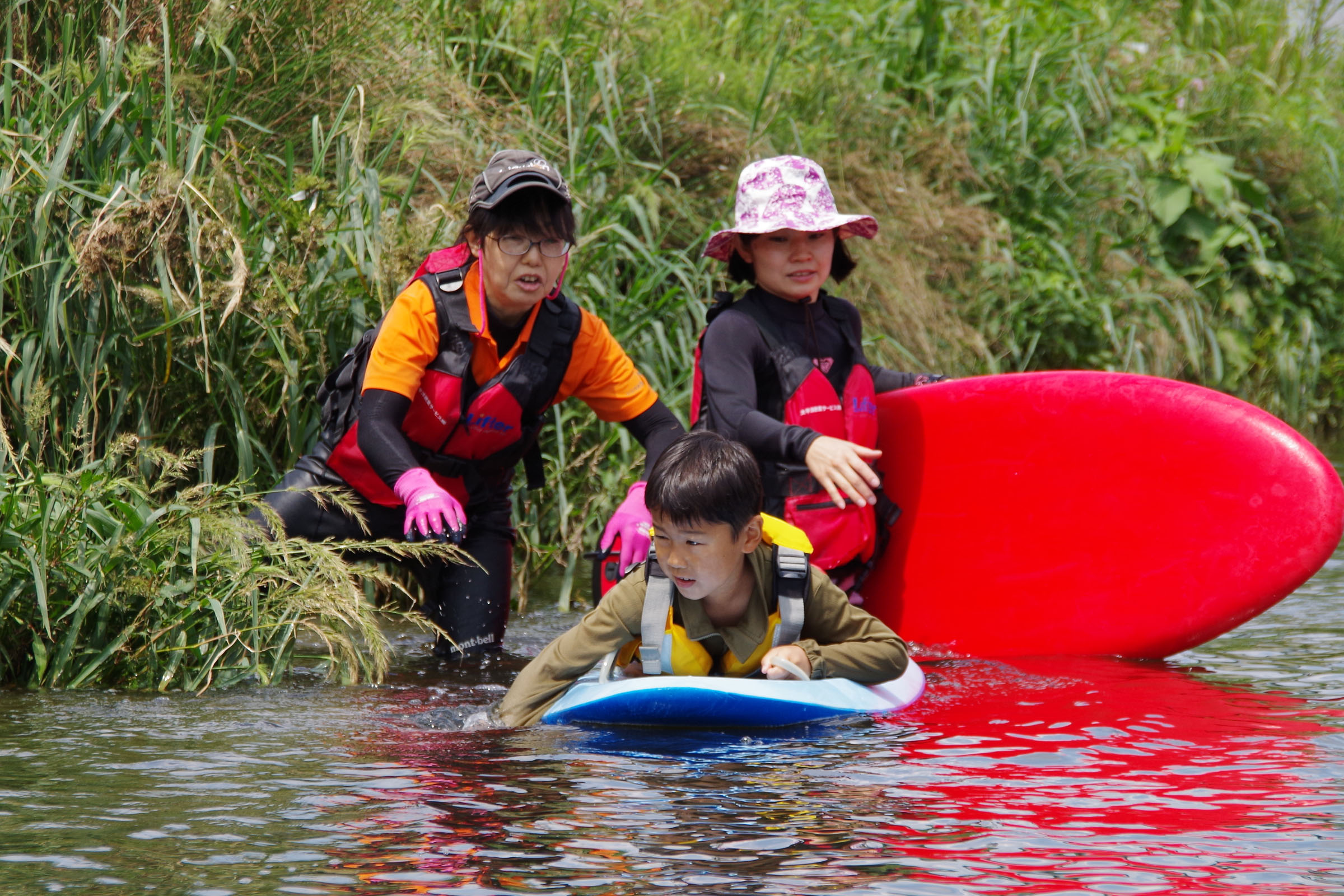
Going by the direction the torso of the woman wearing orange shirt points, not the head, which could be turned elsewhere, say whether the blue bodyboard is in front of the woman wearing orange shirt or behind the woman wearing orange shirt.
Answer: in front

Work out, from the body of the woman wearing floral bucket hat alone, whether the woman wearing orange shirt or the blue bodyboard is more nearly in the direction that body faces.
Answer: the blue bodyboard

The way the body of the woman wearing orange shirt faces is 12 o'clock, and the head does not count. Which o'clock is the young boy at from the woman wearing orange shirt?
The young boy is roughly at 12 o'clock from the woman wearing orange shirt.

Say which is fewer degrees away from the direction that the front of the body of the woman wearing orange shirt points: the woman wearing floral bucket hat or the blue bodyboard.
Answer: the blue bodyboard
